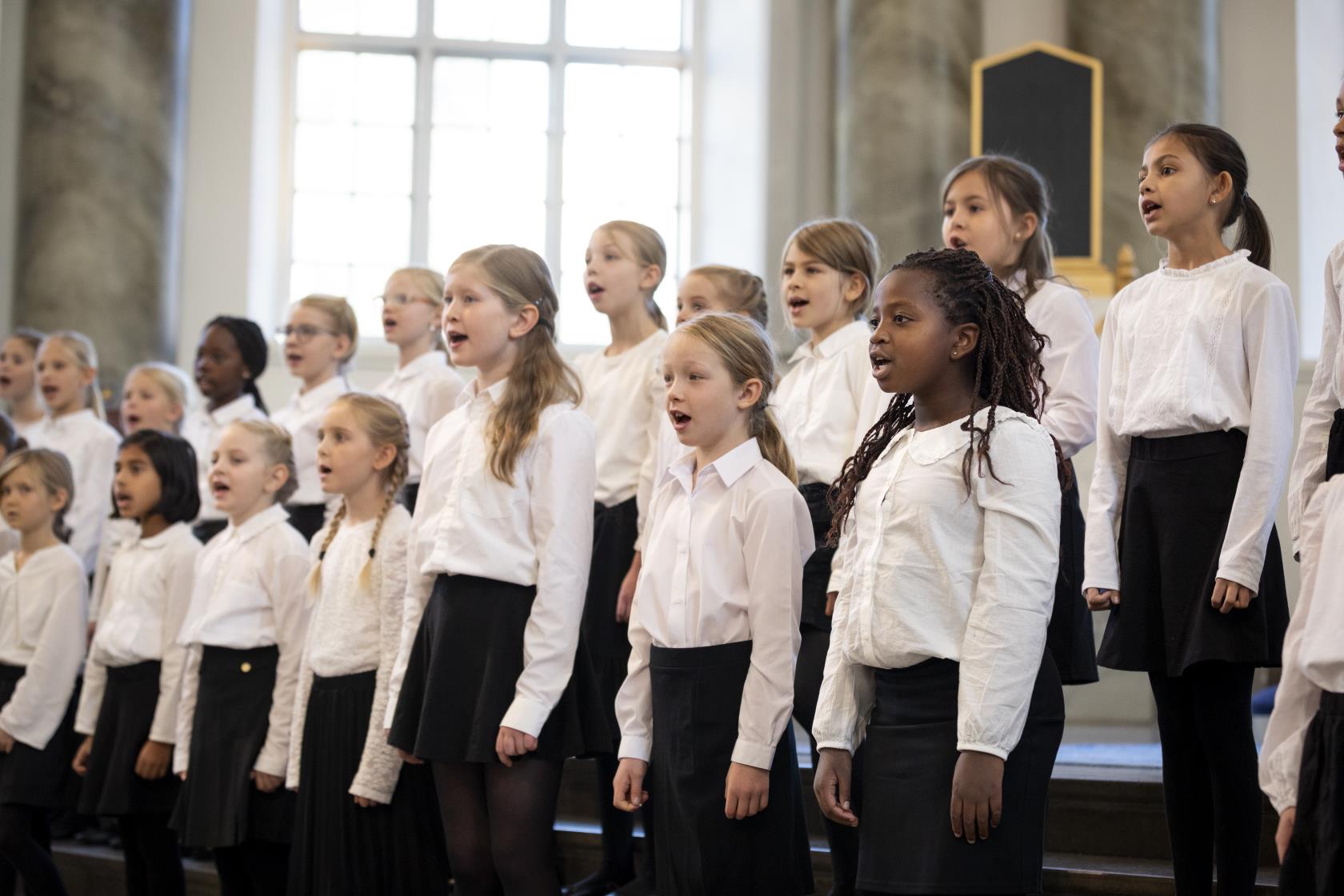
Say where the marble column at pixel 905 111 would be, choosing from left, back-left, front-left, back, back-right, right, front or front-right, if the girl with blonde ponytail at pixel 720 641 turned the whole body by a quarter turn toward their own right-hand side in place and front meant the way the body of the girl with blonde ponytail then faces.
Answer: front-right

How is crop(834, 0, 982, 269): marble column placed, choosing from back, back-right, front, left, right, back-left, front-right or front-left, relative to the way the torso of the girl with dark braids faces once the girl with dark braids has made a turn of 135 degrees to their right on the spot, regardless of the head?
front

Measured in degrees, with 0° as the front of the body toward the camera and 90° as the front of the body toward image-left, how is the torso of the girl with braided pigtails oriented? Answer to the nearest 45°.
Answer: approximately 45°

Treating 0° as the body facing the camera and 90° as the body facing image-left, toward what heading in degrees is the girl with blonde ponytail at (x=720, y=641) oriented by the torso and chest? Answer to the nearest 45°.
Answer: approximately 45°

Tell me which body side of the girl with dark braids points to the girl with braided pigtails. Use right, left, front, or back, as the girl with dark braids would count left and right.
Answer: right

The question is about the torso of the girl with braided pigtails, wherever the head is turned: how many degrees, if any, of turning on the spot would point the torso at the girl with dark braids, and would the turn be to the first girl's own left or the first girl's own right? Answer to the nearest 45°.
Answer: approximately 90° to the first girl's own left
